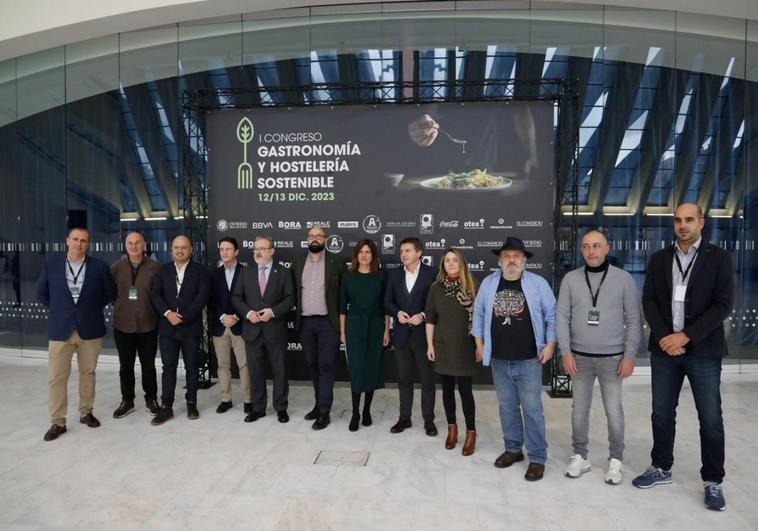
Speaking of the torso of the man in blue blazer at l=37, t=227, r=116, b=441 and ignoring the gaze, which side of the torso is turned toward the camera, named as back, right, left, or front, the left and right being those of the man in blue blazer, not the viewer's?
front

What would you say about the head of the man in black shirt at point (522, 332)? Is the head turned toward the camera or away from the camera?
toward the camera

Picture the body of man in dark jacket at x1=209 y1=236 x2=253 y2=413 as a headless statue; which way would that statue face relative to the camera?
toward the camera

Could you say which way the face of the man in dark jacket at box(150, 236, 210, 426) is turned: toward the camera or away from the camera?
toward the camera

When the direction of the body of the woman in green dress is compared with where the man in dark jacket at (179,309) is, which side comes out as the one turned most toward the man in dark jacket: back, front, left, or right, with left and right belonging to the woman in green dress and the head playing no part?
right

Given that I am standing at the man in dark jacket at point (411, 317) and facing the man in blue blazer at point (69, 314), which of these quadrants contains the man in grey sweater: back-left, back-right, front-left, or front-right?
back-left

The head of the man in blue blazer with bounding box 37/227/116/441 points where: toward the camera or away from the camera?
toward the camera

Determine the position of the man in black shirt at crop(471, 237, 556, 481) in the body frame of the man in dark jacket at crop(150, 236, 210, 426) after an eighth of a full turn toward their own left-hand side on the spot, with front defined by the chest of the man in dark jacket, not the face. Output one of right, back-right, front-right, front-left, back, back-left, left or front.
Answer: front

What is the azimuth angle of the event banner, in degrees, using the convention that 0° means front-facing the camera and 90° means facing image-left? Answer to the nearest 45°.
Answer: approximately 0°

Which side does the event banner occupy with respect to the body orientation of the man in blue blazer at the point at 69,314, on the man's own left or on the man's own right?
on the man's own left

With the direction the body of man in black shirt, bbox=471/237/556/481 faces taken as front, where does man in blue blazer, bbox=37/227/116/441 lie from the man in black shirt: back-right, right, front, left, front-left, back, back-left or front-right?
right

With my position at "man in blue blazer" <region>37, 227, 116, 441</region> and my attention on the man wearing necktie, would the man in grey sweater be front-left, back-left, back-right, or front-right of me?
front-right

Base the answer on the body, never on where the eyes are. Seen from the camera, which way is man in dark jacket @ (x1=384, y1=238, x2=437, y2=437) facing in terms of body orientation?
toward the camera

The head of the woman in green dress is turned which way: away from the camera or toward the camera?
toward the camera

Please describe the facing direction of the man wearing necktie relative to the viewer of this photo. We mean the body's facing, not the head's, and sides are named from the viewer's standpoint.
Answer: facing the viewer
